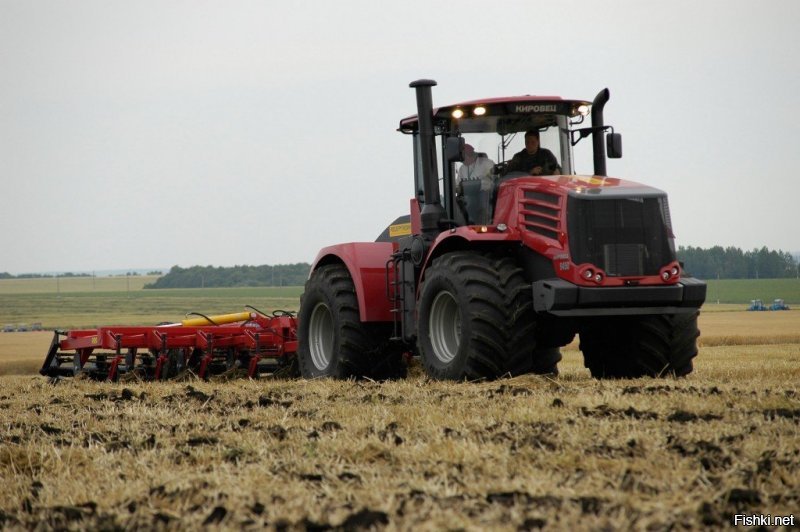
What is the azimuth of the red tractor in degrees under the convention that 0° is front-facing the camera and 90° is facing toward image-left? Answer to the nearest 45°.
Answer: approximately 315°

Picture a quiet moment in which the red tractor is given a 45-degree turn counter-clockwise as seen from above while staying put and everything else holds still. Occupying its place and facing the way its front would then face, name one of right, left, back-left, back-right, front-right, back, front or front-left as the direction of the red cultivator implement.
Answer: back-left

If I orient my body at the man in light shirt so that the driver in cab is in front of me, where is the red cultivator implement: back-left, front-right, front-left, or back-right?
back-left

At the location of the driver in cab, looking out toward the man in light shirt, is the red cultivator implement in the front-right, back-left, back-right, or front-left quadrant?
front-right
